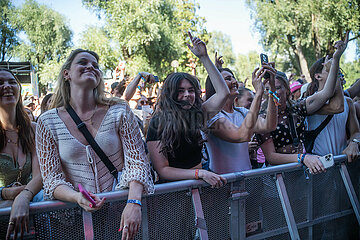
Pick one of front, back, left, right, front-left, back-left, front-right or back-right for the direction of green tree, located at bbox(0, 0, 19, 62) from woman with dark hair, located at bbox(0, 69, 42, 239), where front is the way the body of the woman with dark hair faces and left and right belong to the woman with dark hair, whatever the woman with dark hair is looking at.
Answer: back

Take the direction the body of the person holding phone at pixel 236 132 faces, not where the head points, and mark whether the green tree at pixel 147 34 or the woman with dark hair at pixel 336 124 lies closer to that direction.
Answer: the woman with dark hair

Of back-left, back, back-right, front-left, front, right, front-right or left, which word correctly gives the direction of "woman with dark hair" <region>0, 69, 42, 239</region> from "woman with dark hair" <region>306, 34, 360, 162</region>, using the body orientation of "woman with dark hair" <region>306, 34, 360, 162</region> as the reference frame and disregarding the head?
right

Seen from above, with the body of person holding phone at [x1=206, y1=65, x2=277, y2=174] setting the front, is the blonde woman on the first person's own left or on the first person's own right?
on the first person's own right

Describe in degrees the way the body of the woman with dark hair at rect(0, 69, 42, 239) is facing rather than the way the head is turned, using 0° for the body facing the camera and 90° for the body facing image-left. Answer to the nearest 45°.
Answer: approximately 0°

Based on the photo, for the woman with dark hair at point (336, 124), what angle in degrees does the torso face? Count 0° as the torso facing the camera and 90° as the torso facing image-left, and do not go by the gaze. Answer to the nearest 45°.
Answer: approximately 315°

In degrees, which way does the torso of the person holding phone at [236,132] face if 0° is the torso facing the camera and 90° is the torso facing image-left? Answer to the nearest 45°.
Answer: approximately 315°

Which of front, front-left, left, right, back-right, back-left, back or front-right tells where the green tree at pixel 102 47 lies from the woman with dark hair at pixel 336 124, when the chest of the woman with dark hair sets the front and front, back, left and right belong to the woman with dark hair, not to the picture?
back

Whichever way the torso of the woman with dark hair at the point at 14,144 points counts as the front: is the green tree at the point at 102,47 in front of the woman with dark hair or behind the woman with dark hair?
behind
